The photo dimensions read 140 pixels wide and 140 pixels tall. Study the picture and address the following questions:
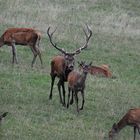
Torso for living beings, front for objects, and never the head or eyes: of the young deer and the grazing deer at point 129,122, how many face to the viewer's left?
1

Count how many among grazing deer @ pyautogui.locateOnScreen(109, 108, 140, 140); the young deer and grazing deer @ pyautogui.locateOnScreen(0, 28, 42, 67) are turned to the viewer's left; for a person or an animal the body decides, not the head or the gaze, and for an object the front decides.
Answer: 2

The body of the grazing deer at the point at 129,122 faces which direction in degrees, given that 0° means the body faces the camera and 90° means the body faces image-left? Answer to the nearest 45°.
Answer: approximately 90°

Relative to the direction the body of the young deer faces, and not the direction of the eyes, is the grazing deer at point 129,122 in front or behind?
in front

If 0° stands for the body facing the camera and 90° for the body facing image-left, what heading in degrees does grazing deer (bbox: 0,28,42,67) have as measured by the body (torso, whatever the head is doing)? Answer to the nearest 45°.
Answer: approximately 90°

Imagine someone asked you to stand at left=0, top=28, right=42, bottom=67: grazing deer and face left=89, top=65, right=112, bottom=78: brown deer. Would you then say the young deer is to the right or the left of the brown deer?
right

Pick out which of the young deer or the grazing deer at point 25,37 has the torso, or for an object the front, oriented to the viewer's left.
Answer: the grazing deer

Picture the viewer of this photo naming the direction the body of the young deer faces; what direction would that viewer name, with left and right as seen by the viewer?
facing the viewer and to the right of the viewer

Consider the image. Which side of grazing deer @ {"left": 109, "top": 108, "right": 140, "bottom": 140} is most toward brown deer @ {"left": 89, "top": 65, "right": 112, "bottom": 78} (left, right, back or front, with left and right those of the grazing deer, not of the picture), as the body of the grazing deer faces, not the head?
right

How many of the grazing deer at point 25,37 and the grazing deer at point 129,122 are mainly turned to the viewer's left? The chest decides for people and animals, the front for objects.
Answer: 2

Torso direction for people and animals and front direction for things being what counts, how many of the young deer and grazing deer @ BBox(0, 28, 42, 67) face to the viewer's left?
1
